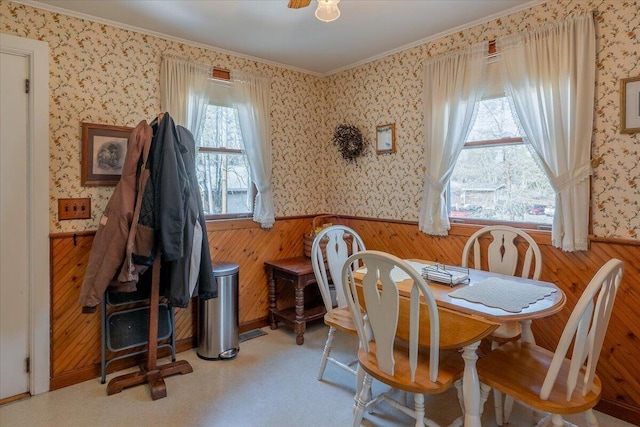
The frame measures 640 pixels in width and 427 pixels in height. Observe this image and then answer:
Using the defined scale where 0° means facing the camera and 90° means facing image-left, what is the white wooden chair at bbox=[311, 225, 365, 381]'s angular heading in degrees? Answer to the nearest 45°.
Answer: approximately 315°

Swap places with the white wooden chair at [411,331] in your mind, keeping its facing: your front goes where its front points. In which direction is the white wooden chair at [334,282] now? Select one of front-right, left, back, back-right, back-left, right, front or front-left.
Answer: left

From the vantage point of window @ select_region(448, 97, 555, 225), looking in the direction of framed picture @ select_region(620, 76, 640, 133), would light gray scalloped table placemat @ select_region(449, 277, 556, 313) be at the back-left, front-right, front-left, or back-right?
front-right

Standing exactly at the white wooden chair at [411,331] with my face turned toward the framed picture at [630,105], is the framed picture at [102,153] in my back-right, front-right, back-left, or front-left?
back-left

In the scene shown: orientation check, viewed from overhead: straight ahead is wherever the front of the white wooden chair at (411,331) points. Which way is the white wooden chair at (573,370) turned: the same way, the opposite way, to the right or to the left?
to the left

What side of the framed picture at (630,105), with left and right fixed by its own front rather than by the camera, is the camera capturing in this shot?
front

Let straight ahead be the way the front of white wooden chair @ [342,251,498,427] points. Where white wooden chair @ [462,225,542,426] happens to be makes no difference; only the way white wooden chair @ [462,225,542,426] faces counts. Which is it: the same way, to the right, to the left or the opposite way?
the opposite way

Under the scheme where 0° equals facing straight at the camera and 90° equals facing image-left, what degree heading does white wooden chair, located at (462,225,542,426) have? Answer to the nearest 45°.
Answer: approximately 45°

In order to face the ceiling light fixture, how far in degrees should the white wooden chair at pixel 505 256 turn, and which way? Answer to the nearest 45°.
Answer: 0° — it already faces it

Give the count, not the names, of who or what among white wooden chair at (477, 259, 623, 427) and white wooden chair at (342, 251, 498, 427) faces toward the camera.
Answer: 0

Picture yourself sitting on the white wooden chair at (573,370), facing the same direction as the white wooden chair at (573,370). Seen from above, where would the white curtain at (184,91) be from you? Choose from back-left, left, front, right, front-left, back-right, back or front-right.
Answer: front-left

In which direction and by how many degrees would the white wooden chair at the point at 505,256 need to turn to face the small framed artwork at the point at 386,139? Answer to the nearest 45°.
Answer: approximately 90° to its right

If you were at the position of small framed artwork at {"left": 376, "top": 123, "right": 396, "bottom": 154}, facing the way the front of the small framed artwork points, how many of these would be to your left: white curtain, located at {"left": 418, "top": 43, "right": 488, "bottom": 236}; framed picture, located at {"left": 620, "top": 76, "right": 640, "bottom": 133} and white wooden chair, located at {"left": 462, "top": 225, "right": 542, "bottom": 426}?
3

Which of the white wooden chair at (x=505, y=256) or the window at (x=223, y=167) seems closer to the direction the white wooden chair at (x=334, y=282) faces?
the white wooden chair
